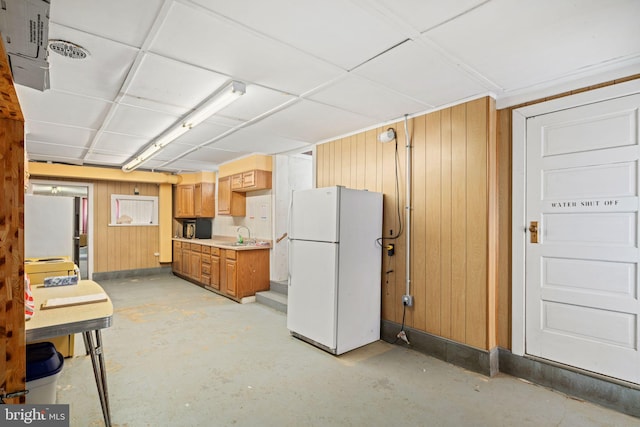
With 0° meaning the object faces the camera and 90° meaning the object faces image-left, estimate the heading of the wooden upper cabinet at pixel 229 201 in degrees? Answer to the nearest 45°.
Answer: approximately 45°

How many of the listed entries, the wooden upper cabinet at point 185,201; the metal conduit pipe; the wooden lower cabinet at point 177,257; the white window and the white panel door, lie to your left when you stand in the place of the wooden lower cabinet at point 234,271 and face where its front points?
2

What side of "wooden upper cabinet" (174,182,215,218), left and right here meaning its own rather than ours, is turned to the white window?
right

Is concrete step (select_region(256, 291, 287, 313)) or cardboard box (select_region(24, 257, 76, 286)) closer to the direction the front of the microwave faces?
the cardboard box

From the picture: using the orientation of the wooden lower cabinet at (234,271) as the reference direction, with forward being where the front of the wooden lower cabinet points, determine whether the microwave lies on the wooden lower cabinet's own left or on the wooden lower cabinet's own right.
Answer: on the wooden lower cabinet's own right

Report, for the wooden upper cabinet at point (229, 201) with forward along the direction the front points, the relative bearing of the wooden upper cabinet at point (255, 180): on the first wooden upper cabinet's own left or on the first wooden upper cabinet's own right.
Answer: on the first wooden upper cabinet's own left

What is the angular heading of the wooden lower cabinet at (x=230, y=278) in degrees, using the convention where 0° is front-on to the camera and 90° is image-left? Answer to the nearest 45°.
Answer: approximately 45°

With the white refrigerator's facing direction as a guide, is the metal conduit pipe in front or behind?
behind
